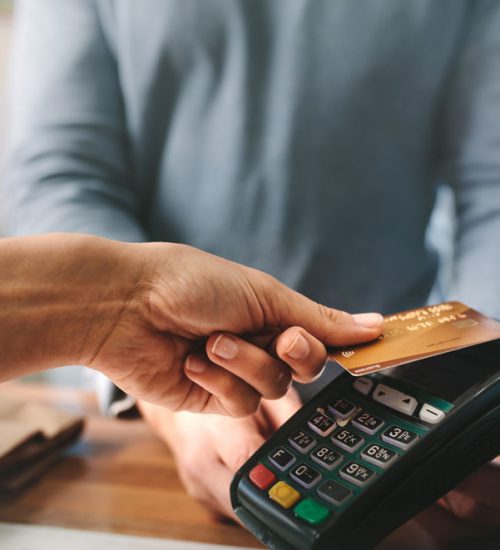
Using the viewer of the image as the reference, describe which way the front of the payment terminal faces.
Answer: facing the viewer and to the left of the viewer
